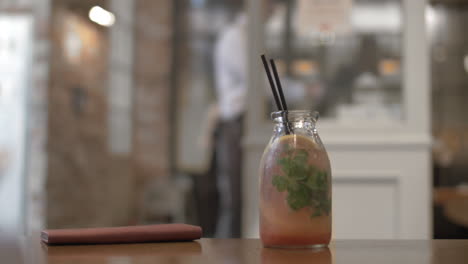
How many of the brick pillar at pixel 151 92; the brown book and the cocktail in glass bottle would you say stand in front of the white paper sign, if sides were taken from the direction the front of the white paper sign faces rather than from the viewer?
2

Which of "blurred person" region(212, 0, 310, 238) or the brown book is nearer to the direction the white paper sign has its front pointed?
the brown book

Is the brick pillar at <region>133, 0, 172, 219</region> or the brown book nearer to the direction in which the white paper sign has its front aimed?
the brown book

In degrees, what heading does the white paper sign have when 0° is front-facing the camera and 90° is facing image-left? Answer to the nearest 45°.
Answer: approximately 0°

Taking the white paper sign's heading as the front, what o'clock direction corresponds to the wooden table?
The wooden table is roughly at 12 o'clock from the white paper sign.

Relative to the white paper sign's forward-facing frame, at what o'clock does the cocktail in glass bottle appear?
The cocktail in glass bottle is roughly at 12 o'clock from the white paper sign.

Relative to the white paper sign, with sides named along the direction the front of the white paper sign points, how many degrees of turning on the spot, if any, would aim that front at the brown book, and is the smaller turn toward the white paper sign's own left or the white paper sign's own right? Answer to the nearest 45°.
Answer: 0° — it already faces it
